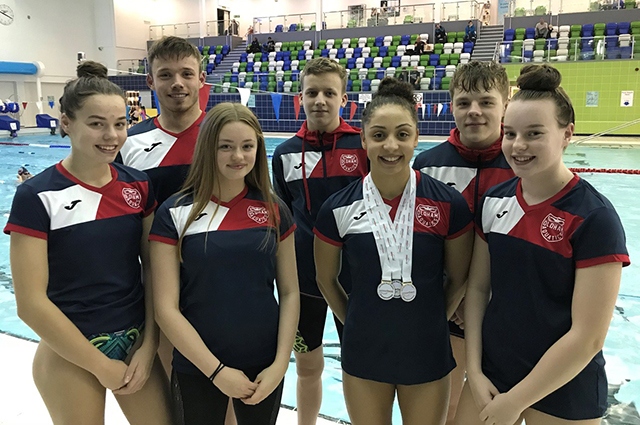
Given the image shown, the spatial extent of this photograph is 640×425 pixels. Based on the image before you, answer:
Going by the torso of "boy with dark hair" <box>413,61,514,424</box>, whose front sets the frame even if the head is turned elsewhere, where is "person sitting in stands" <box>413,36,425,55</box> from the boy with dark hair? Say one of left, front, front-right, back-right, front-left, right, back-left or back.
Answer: back

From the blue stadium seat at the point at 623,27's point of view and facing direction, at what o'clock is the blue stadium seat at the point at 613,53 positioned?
the blue stadium seat at the point at 613,53 is roughly at 12 o'clock from the blue stadium seat at the point at 623,27.

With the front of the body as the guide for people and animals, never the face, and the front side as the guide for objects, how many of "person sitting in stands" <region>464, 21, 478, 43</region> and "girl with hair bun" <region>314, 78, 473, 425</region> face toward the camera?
2

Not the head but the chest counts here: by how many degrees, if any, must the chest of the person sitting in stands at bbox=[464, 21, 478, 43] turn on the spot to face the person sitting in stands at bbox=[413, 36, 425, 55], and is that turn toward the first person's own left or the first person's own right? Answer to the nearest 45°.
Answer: approximately 45° to the first person's own right

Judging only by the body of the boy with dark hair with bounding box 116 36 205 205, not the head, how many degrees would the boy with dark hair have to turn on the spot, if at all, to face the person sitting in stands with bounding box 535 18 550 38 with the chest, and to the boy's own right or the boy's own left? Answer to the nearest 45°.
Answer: approximately 135° to the boy's own left

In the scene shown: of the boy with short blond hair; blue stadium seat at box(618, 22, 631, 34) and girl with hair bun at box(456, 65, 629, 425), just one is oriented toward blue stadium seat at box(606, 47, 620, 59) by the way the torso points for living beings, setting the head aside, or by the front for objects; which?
blue stadium seat at box(618, 22, 631, 34)
